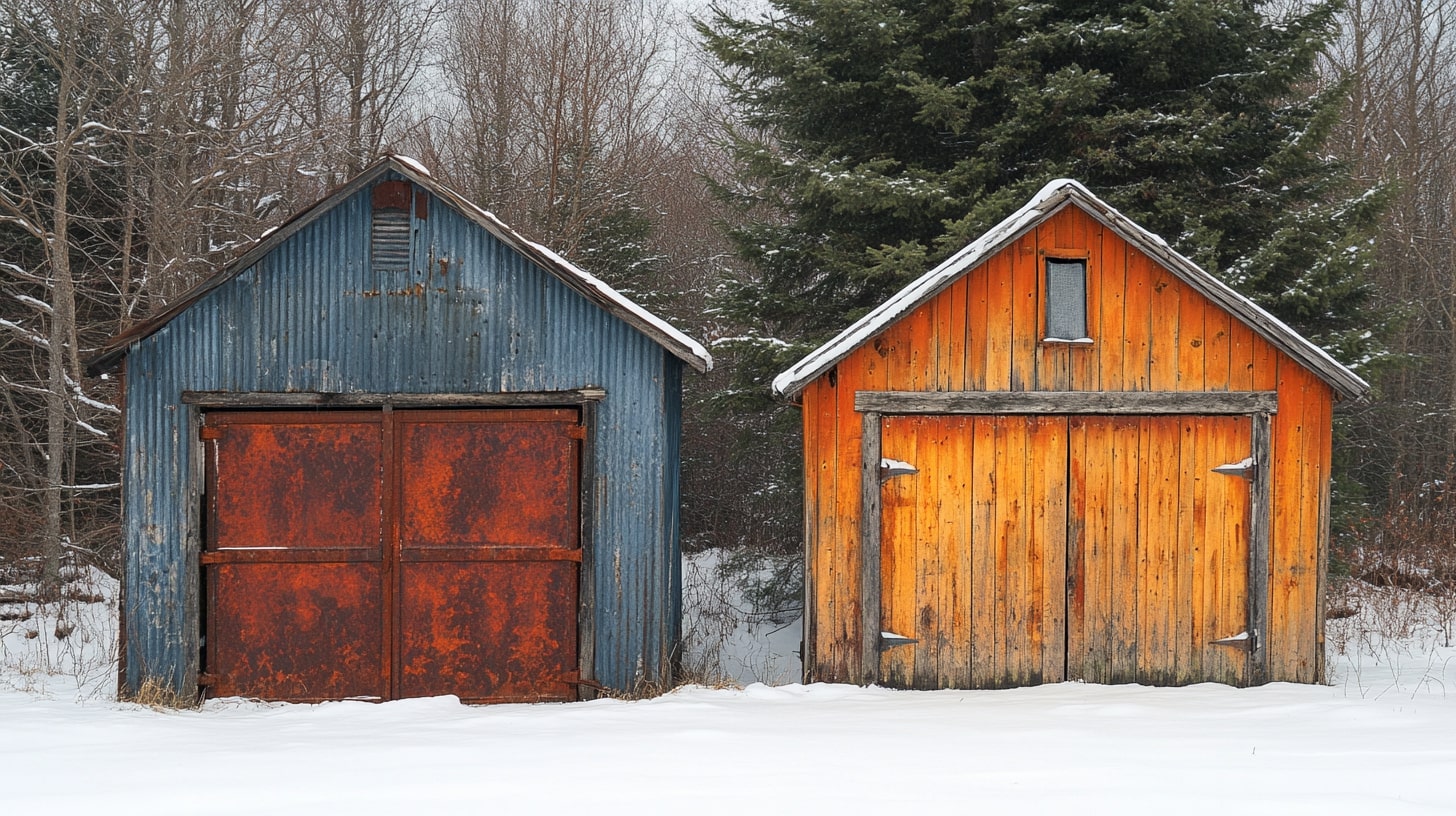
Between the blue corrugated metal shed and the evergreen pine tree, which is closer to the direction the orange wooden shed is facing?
the blue corrugated metal shed

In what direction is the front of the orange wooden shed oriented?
toward the camera

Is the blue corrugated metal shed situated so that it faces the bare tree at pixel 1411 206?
no

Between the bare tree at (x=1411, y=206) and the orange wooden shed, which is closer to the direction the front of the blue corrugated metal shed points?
the orange wooden shed

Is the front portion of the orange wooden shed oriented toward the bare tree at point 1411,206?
no

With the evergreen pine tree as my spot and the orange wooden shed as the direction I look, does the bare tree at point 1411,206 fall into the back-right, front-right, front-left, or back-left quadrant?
back-left

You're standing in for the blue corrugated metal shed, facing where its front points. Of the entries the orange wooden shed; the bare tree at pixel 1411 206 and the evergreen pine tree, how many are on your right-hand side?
0

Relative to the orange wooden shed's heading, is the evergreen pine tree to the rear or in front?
to the rear

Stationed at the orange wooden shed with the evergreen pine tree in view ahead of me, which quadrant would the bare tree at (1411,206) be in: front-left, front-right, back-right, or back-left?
front-right

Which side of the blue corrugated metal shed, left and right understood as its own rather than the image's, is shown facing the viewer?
front

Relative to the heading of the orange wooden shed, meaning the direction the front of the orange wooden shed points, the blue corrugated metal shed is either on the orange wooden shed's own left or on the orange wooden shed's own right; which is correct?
on the orange wooden shed's own right

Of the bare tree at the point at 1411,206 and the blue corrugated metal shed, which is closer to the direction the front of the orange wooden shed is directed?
the blue corrugated metal shed

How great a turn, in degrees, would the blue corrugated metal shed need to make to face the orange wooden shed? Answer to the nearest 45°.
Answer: approximately 90° to its left

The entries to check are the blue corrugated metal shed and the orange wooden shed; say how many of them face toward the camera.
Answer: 2
